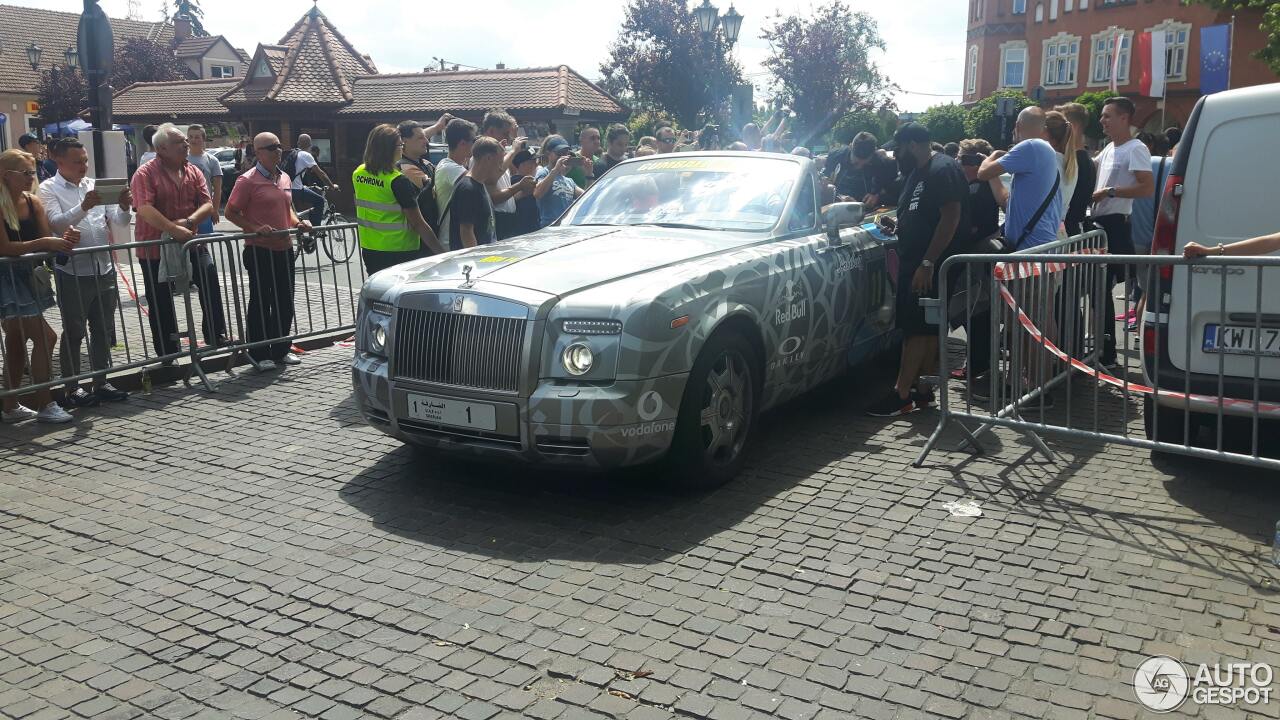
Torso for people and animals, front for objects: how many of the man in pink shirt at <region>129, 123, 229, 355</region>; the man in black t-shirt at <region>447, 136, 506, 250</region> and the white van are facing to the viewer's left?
0

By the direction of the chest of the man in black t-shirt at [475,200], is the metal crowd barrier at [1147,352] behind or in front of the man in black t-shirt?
in front

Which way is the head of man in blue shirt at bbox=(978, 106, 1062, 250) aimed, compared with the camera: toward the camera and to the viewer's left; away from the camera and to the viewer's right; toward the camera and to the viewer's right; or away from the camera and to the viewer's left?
away from the camera and to the viewer's left

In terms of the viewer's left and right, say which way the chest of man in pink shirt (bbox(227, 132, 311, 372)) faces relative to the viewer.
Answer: facing the viewer and to the right of the viewer

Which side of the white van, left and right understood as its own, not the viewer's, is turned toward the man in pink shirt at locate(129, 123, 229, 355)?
left

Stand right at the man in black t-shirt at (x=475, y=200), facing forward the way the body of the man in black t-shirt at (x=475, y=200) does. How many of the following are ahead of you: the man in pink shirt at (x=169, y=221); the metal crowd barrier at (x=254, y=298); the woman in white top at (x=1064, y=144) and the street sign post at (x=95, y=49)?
1

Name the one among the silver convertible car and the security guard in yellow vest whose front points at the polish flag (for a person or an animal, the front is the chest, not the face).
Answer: the security guard in yellow vest

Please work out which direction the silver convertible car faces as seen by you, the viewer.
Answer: facing the viewer and to the left of the viewer

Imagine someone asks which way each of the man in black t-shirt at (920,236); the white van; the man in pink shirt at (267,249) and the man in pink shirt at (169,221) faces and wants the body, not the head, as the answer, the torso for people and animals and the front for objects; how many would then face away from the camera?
1

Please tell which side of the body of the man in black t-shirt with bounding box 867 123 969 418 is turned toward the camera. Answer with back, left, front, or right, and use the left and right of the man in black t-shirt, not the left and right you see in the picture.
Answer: left

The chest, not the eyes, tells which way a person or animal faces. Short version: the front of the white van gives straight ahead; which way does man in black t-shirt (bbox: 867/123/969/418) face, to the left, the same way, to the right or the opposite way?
to the left

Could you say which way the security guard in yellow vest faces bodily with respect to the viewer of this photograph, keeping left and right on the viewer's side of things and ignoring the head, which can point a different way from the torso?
facing away from the viewer and to the right of the viewer

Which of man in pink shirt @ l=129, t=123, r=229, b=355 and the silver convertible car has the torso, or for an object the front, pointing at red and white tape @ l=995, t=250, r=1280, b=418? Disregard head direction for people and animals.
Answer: the man in pink shirt

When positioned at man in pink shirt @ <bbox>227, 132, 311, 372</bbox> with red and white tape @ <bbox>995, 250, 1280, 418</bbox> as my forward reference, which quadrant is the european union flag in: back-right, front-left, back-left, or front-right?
front-left
